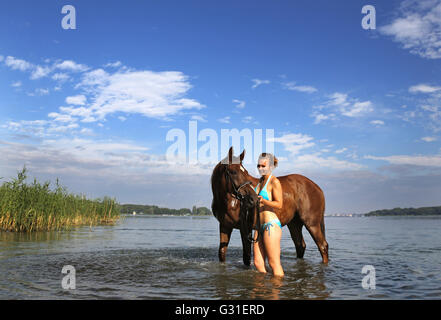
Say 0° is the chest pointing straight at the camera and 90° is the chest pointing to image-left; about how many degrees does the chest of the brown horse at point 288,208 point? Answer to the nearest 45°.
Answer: approximately 45°

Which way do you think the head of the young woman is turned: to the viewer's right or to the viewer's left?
to the viewer's left

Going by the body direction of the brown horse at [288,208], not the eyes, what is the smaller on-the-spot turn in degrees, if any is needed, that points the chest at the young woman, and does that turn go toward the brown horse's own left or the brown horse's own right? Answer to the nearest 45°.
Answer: approximately 45° to the brown horse's own left

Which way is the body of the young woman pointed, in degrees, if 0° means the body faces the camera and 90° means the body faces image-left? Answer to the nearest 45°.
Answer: approximately 45°

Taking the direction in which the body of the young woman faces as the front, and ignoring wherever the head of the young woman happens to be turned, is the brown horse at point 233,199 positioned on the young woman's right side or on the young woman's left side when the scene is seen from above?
on the young woman's right side
